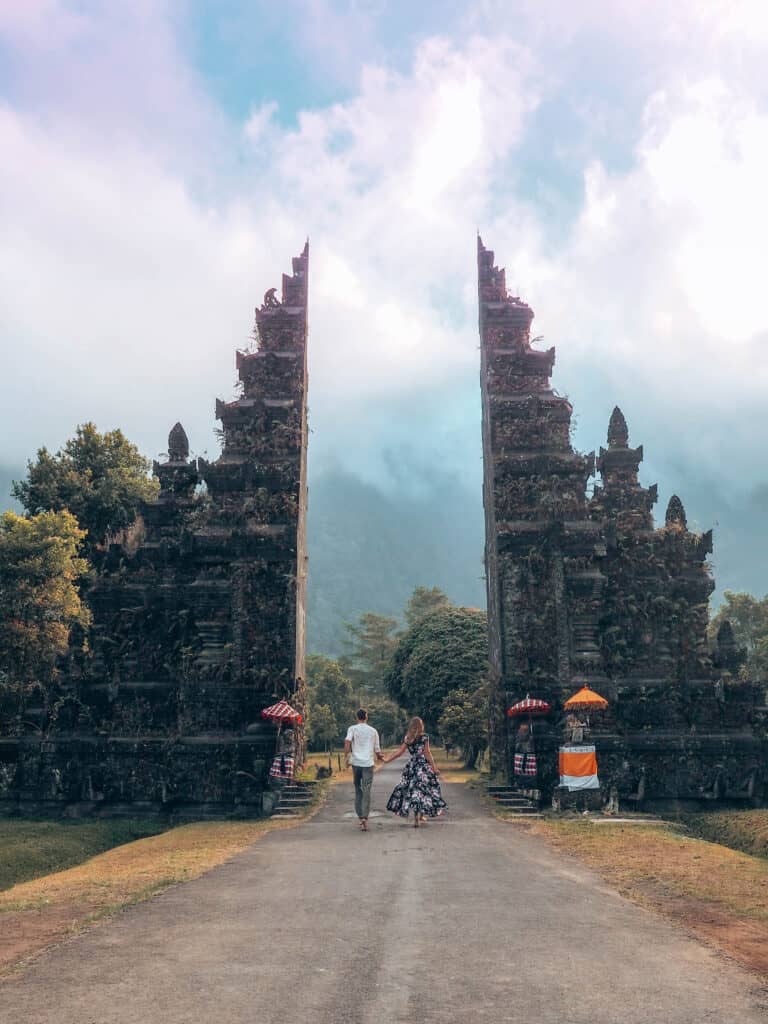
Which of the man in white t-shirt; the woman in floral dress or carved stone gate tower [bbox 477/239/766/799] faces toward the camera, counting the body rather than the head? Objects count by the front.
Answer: the carved stone gate tower

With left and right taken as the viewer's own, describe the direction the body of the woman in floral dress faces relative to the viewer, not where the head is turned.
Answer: facing away from the viewer

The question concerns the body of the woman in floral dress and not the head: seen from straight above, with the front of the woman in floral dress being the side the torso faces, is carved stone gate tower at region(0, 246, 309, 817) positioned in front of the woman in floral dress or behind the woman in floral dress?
in front

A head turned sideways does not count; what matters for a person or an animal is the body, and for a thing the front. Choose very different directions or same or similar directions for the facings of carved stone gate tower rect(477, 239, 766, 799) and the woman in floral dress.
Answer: very different directions

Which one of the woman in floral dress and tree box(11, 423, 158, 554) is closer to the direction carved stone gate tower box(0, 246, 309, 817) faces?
the woman in floral dress

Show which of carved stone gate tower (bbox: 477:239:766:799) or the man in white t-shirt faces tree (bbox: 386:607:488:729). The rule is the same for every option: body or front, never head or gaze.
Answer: the man in white t-shirt

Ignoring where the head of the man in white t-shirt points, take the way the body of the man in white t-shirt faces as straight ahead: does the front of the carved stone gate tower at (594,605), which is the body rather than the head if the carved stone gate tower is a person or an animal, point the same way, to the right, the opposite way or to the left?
the opposite way

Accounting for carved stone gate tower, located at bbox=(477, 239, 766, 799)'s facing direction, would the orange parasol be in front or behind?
in front

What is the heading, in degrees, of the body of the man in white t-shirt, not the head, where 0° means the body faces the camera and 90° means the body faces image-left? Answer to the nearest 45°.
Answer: approximately 180°

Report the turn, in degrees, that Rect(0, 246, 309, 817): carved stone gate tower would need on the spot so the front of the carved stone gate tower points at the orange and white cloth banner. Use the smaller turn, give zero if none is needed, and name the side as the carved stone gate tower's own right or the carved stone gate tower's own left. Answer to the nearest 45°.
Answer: approximately 45° to the carved stone gate tower's own left

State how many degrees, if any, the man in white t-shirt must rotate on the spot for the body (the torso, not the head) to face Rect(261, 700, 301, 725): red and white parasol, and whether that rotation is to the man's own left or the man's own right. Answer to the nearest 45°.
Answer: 0° — they already face it

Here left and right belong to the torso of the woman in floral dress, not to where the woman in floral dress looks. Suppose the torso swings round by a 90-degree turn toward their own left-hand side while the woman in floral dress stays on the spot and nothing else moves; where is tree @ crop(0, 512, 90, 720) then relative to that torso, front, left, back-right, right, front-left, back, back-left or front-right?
front-right

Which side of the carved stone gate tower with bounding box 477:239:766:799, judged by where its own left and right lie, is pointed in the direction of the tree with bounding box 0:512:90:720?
right

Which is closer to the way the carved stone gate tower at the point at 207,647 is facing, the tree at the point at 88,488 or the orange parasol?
the orange parasol

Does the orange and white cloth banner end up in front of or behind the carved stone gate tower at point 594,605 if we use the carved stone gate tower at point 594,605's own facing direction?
in front

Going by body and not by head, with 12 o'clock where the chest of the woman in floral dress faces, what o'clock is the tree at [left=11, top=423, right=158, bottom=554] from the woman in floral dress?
The tree is roughly at 11 o'clock from the woman in floral dress.

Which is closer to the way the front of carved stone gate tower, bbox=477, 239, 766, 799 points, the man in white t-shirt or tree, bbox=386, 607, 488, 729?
the man in white t-shirt
